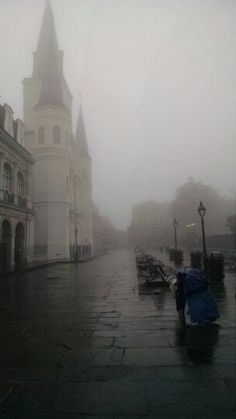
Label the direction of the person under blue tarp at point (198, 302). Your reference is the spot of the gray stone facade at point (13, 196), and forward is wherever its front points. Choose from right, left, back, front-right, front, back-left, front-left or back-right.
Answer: right

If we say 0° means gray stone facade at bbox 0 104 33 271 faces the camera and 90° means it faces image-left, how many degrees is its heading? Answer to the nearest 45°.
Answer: approximately 270°
